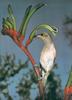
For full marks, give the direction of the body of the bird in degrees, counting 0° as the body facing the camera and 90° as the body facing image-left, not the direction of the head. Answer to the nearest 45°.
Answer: approximately 45°
